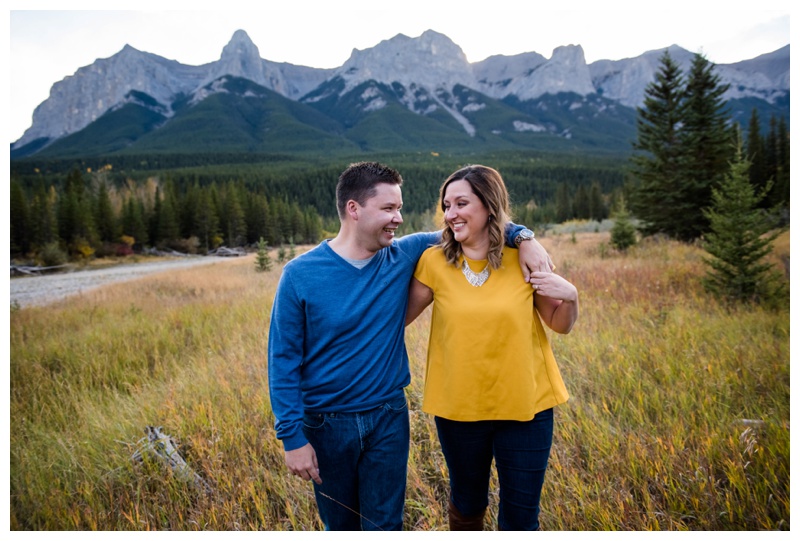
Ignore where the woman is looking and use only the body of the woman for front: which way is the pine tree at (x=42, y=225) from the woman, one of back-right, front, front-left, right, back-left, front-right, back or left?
back-right

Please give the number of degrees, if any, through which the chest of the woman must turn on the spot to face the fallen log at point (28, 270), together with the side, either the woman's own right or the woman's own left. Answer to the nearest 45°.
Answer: approximately 135° to the woman's own right

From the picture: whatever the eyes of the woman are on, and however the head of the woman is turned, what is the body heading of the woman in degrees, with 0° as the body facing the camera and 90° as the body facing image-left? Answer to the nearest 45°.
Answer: approximately 0°

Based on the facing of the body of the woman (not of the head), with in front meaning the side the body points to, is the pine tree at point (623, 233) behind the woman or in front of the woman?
behind

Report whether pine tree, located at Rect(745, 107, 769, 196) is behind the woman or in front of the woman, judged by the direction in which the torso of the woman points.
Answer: behind

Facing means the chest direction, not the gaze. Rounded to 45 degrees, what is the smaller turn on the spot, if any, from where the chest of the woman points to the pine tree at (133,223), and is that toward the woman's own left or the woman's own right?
approximately 135° to the woman's own right

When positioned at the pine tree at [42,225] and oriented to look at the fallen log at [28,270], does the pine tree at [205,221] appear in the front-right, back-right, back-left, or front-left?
back-left

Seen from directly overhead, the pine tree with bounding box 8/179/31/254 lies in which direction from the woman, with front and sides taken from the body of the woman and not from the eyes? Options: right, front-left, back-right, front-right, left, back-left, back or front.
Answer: back-right

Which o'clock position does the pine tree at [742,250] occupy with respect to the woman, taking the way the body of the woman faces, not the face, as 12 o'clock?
The pine tree is roughly at 7 o'clock from the woman.
